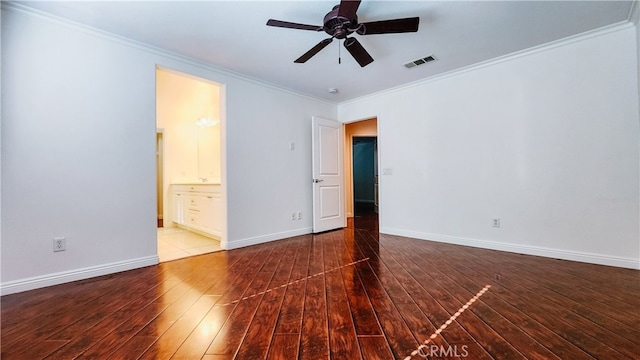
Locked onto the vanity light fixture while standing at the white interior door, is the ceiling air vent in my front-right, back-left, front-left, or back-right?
back-left

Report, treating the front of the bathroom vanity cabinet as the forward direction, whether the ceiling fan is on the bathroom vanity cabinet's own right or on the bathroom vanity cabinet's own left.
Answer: on the bathroom vanity cabinet's own left

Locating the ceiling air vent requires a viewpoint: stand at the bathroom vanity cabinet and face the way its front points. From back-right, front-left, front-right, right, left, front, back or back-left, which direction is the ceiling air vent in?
left

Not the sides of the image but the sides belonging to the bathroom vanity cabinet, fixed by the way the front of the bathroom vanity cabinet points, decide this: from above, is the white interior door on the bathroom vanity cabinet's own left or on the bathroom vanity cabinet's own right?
on the bathroom vanity cabinet's own left

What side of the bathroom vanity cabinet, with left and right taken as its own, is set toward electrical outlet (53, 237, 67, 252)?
front

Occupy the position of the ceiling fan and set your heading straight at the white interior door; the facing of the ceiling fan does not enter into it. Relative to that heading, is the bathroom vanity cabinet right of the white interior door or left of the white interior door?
left

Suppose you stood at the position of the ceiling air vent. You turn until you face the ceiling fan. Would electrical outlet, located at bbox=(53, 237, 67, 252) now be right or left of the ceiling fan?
right

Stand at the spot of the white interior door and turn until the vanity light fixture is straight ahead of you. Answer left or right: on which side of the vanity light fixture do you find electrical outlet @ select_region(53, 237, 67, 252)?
left
